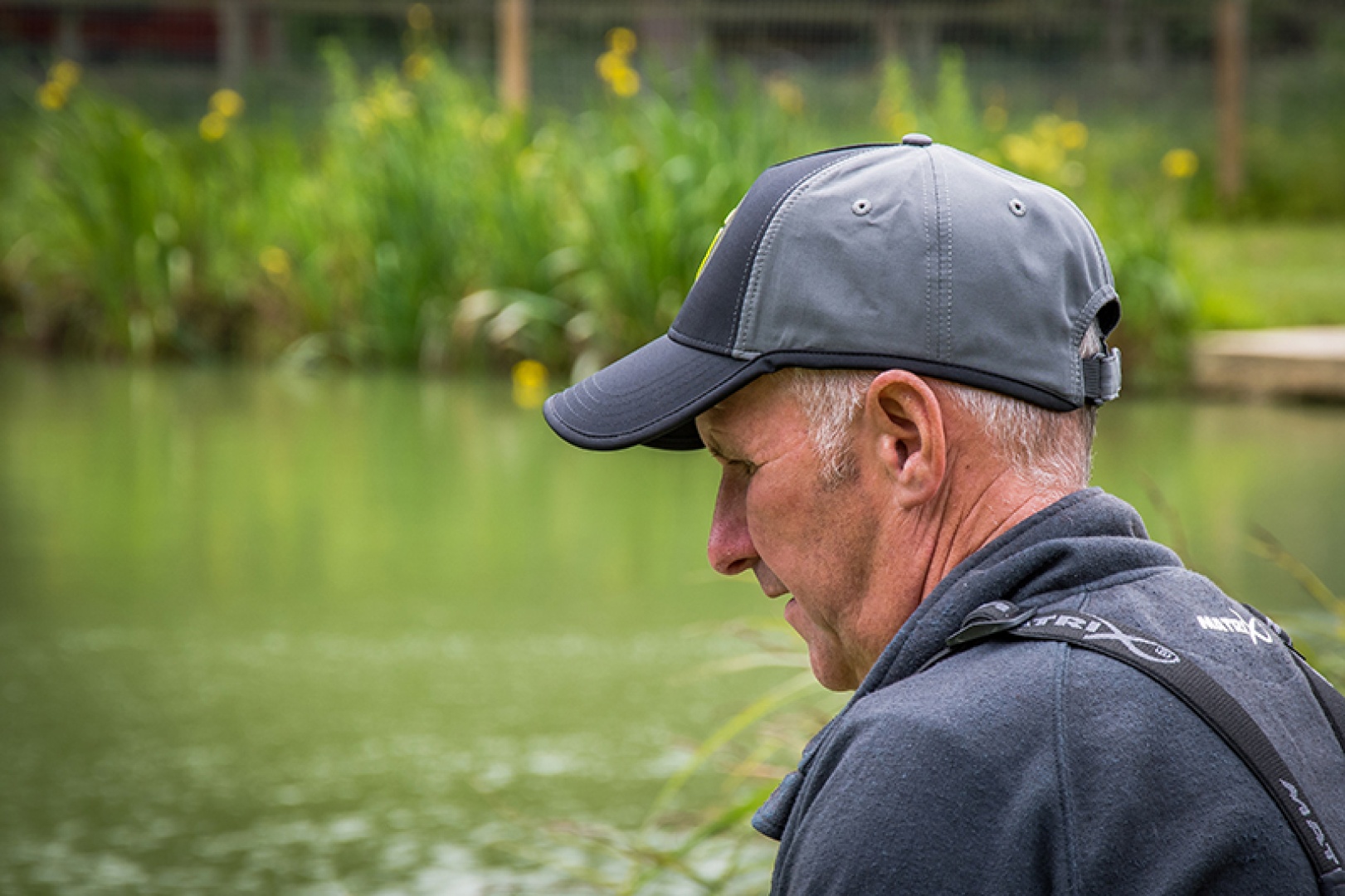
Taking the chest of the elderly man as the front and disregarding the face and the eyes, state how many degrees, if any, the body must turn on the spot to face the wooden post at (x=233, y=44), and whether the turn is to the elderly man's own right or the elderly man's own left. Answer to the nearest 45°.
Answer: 0° — they already face it

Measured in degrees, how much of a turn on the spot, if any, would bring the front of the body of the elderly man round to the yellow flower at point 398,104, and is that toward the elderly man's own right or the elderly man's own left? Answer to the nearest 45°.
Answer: approximately 45° to the elderly man's own right

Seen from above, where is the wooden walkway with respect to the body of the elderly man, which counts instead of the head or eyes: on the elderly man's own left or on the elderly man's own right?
on the elderly man's own right

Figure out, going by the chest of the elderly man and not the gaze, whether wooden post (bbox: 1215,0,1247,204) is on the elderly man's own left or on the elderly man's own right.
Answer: on the elderly man's own right

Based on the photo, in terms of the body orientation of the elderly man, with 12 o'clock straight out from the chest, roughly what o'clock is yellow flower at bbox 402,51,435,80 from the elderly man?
The yellow flower is roughly at 1 o'clock from the elderly man.

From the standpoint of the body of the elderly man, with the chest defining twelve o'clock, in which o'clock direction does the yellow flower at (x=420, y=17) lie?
The yellow flower is roughly at 1 o'clock from the elderly man.

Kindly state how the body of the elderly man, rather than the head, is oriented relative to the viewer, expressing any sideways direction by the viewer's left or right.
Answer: facing away from the viewer and to the left of the viewer

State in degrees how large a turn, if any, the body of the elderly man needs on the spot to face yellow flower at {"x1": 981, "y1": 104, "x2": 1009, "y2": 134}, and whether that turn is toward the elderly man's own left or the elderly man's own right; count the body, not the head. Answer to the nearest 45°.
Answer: approximately 45° to the elderly man's own right

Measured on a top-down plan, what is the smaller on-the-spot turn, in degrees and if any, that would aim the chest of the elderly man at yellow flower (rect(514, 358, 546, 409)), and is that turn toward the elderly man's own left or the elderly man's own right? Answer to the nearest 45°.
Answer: approximately 45° to the elderly man's own right

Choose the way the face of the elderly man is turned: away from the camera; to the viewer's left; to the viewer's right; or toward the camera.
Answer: to the viewer's left
